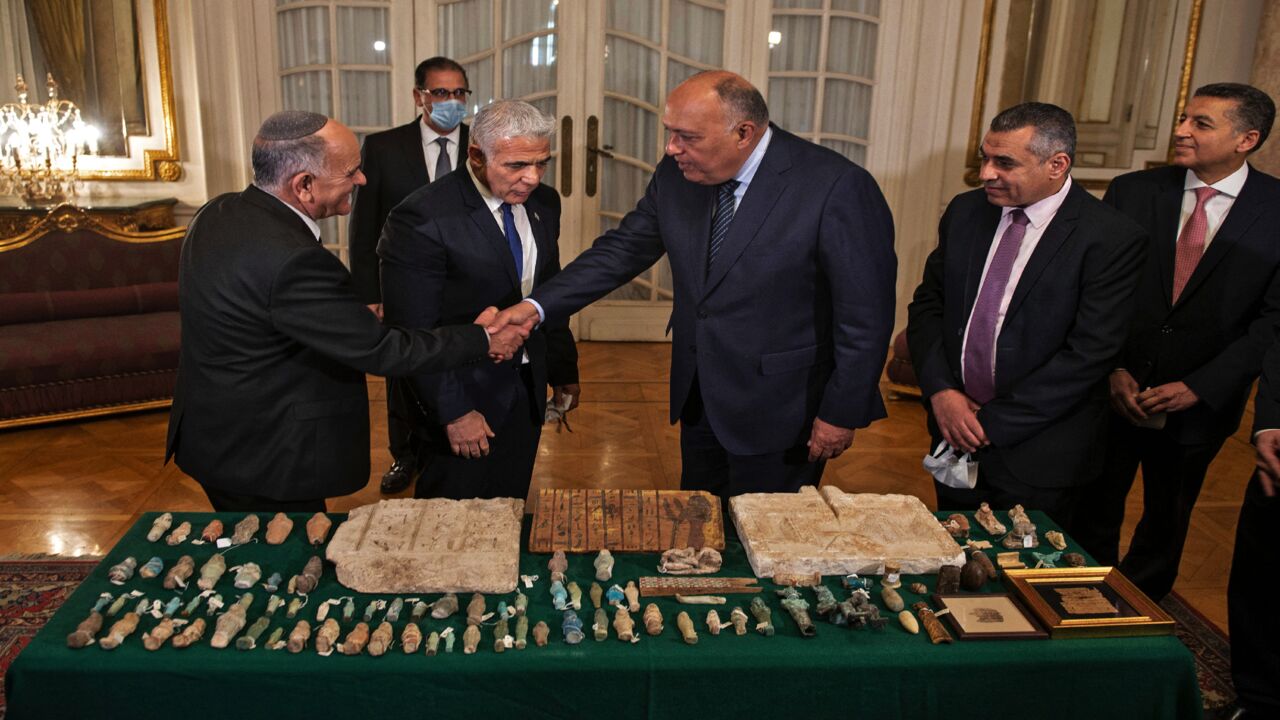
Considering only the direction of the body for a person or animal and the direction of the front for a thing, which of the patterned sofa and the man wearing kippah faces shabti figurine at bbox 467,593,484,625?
the patterned sofa

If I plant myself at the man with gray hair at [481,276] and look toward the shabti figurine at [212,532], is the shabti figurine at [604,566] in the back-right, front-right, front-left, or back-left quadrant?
front-left

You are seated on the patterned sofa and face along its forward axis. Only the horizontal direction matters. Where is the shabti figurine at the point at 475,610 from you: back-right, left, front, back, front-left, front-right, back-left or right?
front

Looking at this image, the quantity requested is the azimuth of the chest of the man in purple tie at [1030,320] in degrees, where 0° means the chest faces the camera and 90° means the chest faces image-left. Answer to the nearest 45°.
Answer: approximately 45°

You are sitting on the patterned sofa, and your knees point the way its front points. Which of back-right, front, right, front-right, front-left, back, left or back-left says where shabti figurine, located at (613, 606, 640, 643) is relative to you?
front

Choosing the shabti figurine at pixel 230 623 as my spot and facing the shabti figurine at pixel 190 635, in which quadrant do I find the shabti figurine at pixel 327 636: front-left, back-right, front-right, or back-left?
back-left

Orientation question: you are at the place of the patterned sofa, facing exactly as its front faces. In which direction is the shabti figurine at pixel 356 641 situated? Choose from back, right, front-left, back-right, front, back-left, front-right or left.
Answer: front

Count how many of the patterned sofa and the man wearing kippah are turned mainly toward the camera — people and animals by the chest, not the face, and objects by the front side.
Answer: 1

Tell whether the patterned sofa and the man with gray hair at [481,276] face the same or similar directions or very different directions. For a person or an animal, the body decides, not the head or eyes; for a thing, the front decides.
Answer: same or similar directions

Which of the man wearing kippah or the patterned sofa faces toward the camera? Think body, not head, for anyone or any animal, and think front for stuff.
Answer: the patterned sofa

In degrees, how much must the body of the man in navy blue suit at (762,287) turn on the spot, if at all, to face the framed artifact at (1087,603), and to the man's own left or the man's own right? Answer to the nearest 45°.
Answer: approximately 90° to the man's own left

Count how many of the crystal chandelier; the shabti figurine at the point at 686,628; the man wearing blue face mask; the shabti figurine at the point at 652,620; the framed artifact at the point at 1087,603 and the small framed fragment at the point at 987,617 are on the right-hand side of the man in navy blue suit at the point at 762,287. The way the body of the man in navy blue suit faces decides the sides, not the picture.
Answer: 2

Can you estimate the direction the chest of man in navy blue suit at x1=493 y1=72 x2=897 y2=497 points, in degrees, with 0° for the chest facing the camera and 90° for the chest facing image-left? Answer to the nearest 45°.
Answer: approximately 45°

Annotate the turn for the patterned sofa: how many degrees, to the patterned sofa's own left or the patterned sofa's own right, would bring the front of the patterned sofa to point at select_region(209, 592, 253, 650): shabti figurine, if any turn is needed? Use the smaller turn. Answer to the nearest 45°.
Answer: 0° — it already faces it

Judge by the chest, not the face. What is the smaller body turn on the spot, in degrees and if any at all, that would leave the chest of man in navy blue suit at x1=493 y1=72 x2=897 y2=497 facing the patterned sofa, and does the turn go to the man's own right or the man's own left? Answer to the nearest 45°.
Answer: approximately 90° to the man's own right

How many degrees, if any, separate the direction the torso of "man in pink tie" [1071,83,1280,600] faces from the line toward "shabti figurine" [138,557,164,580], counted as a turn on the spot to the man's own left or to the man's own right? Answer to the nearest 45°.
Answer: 0° — they already face it

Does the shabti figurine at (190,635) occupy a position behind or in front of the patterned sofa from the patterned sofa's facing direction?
in front

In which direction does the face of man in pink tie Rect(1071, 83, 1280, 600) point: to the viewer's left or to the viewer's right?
to the viewer's left

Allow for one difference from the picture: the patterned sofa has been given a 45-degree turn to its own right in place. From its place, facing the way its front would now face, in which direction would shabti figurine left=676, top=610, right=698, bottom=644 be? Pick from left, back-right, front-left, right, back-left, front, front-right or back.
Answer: front-left

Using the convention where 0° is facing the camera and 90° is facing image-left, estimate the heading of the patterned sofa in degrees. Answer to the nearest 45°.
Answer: approximately 0°

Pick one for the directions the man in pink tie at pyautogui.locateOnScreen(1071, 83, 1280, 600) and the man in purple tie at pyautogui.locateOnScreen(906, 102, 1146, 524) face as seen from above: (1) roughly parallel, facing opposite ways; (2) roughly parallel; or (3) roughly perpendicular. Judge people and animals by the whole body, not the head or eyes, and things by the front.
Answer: roughly parallel

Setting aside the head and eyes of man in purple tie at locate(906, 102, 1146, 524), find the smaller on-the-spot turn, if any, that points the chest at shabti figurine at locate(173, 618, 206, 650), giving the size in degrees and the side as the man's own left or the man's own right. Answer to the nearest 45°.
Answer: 0° — they already face it
